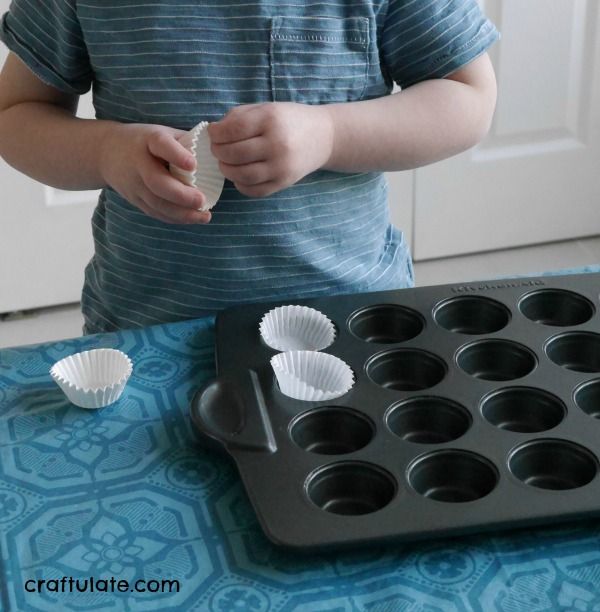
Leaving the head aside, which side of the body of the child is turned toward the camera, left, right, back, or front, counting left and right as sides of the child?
front

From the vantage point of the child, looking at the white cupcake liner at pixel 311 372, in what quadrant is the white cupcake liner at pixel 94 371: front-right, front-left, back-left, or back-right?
front-right
